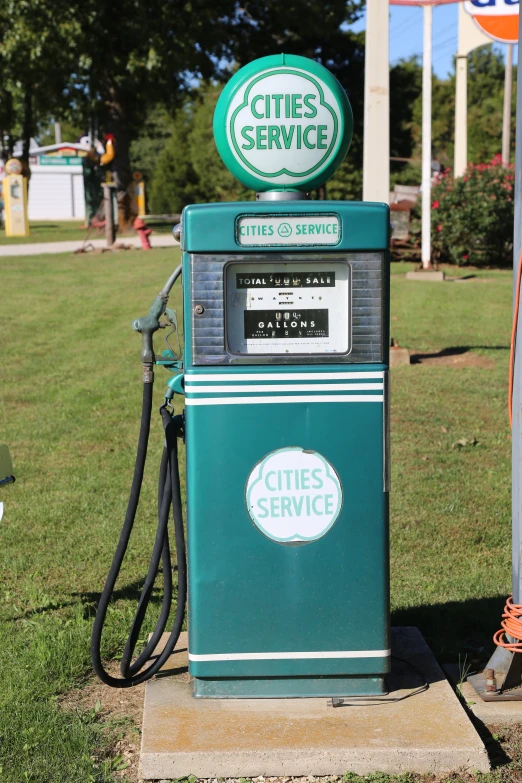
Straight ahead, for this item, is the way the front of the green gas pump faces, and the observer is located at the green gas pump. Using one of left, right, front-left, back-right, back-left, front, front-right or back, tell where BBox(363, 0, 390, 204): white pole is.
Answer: back

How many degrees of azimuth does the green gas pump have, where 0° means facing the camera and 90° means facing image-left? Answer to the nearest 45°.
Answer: approximately 0°

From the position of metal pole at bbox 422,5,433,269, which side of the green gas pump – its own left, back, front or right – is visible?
back

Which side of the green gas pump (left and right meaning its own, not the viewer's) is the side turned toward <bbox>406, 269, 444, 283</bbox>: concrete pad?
back

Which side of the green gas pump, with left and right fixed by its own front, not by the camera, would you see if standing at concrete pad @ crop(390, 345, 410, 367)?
back

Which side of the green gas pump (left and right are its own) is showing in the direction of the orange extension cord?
left

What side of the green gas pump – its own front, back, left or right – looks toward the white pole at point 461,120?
back

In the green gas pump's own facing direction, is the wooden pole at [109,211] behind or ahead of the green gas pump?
behind
